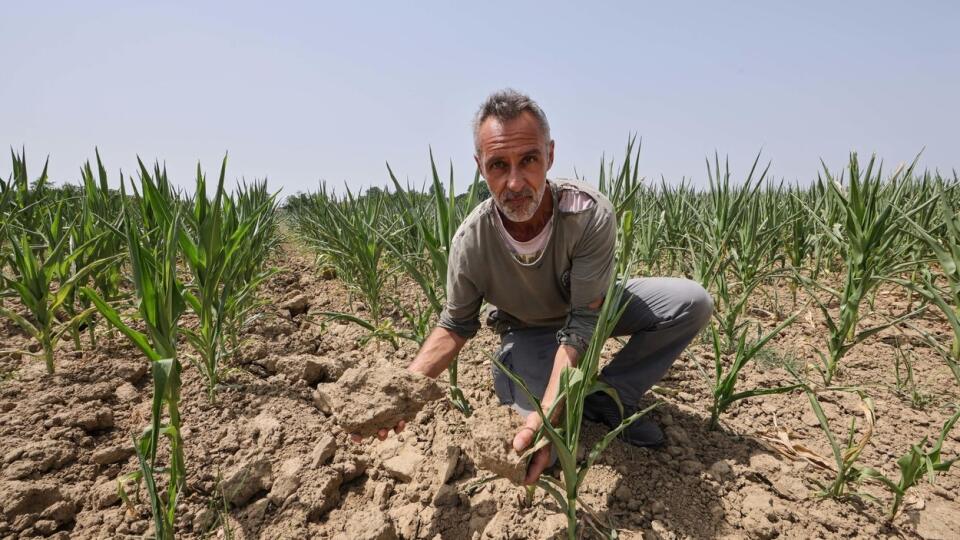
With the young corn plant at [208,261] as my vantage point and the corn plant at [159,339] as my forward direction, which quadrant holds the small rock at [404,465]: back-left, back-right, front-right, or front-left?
front-left

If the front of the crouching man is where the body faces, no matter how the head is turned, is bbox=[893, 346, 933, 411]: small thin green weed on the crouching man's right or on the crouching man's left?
on the crouching man's left

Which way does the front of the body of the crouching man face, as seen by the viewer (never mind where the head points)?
toward the camera

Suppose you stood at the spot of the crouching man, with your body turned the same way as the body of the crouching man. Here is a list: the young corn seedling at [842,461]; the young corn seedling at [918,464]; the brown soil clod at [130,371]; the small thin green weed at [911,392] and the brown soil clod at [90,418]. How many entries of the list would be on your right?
2

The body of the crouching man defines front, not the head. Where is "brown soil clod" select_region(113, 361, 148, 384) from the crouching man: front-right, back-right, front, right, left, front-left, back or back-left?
right

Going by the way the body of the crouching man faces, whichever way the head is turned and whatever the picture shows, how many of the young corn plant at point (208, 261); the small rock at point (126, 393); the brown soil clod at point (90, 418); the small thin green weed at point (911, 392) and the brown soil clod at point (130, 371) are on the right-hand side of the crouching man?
4

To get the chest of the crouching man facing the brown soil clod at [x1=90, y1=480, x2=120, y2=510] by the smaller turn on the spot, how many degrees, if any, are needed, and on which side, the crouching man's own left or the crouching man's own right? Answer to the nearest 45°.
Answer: approximately 45° to the crouching man's own right

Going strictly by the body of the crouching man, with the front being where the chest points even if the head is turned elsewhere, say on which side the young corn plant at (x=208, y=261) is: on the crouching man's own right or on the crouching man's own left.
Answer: on the crouching man's own right

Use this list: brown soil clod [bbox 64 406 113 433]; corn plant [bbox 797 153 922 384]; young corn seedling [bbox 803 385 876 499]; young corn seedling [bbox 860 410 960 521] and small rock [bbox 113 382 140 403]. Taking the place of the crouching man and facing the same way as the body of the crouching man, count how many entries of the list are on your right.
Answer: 2

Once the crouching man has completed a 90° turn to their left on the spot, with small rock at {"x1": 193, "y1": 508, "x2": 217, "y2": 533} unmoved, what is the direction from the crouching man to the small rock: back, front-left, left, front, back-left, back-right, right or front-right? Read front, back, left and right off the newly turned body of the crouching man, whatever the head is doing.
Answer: back-right

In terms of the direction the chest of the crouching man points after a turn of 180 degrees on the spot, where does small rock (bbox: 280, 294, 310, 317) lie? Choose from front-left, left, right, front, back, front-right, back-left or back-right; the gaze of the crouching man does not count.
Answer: front-left

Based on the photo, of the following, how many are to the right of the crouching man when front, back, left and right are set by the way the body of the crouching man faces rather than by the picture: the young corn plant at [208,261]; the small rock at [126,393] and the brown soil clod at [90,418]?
3

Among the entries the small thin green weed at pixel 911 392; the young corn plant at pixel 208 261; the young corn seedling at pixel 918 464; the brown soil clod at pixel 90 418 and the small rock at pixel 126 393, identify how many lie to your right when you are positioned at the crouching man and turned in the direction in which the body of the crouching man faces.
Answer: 3

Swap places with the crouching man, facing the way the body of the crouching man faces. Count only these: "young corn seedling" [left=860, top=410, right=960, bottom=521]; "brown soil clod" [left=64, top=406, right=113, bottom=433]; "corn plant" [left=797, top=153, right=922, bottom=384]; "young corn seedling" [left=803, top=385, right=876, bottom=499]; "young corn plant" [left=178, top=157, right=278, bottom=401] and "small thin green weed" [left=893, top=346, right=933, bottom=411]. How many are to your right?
2

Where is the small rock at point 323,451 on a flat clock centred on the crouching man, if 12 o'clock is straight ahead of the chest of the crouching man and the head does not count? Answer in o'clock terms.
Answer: The small rock is roughly at 2 o'clock from the crouching man.

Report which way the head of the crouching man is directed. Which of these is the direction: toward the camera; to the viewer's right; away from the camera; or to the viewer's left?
toward the camera

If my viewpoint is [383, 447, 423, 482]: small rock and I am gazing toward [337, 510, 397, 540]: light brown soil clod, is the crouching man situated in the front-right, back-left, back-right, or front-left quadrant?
back-left
